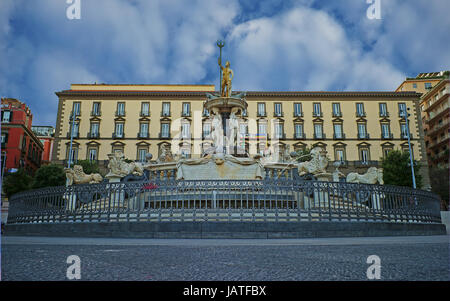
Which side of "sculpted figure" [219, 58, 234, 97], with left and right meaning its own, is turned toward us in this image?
front
